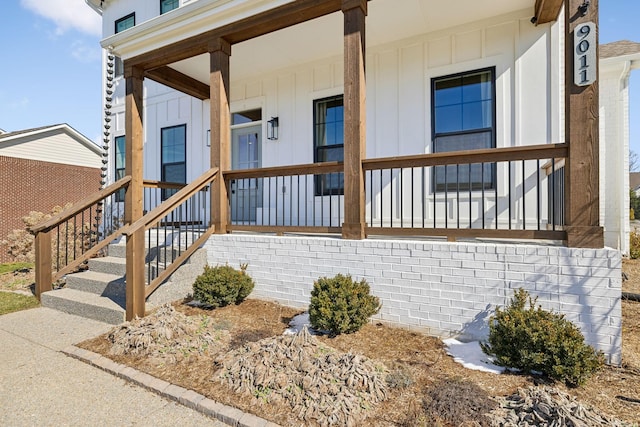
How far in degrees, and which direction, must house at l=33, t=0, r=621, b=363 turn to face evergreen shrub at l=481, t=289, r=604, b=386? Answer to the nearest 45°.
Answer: approximately 45° to its left

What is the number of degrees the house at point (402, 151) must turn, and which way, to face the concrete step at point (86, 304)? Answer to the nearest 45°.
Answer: approximately 45° to its right

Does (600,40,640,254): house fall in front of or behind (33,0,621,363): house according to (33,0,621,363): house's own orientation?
behind

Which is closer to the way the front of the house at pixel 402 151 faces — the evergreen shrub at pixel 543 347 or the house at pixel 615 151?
the evergreen shrub

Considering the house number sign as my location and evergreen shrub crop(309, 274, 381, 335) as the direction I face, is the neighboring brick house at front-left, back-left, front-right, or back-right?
front-right

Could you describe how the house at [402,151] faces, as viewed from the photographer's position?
facing the viewer and to the left of the viewer

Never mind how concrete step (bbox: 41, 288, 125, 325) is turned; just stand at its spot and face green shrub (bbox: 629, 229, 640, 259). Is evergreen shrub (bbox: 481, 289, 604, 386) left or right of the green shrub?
right

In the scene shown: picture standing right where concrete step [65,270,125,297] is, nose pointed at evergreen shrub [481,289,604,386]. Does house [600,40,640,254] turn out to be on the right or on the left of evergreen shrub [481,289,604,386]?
left

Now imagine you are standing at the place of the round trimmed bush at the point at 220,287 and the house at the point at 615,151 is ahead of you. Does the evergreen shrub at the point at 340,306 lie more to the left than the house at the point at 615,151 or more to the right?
right

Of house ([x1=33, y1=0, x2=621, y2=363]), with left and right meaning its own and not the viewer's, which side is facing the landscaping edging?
front

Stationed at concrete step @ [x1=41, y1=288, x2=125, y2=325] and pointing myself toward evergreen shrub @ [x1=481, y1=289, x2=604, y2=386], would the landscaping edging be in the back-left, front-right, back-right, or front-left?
front-right

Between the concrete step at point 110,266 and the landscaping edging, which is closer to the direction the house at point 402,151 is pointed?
the landscaping edging

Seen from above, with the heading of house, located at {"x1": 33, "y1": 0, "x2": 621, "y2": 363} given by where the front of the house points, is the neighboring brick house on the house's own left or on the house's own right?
on the house's own right
